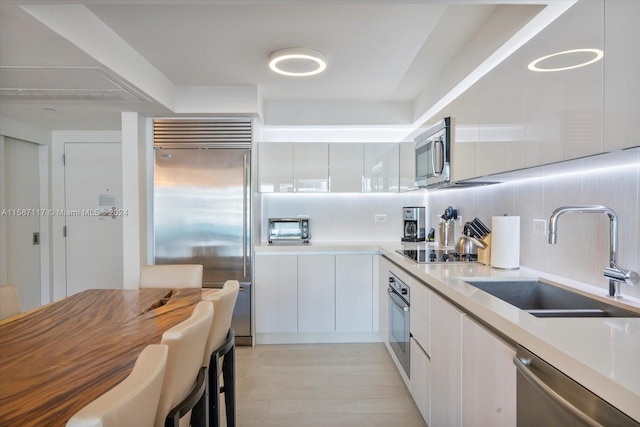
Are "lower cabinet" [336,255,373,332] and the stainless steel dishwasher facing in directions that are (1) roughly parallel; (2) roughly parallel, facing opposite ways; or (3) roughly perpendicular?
roughly perpendicular

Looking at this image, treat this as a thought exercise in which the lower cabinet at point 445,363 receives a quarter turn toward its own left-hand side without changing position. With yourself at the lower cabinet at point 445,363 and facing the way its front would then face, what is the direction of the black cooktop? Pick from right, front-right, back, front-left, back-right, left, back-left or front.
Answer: back

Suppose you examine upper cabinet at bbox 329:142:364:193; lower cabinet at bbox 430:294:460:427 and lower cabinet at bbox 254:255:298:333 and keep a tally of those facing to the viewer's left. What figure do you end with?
1

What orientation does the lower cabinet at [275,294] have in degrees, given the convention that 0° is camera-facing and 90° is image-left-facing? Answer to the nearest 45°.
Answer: approximately 0°

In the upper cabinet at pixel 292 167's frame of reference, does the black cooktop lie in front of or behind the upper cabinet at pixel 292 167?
in front

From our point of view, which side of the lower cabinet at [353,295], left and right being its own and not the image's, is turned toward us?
front

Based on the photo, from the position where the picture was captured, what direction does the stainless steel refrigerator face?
facing the viewer

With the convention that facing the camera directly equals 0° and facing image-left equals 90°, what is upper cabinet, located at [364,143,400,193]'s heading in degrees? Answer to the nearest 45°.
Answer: approximately 0°

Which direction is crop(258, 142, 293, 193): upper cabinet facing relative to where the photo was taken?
toward the camera

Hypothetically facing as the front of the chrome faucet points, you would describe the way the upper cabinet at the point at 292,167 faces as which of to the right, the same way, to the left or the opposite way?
to the left

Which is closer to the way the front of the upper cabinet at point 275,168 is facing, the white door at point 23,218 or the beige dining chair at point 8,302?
the beige dining chair

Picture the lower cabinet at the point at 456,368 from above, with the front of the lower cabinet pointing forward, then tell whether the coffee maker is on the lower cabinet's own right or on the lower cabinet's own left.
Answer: on the lower cabinet's own right

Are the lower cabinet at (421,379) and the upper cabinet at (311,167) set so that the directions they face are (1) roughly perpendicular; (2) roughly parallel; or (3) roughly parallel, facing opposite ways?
roughly perpendicular

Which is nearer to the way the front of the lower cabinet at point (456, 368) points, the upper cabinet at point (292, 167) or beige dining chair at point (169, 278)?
the beige dining chair

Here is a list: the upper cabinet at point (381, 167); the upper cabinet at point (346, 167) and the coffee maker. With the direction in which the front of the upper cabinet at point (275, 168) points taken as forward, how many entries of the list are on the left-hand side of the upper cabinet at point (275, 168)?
3
